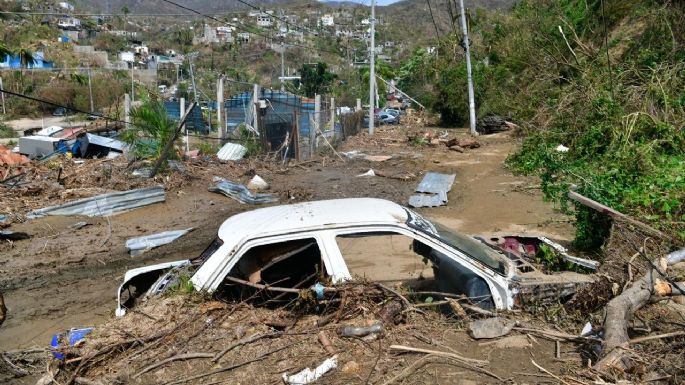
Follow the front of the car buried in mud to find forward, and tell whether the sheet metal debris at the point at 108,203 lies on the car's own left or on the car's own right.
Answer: on the car's own left

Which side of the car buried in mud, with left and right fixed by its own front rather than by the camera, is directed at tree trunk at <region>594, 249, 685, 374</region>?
front

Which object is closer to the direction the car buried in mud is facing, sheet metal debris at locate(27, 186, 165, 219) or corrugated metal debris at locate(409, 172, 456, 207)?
the corrugated metal debris

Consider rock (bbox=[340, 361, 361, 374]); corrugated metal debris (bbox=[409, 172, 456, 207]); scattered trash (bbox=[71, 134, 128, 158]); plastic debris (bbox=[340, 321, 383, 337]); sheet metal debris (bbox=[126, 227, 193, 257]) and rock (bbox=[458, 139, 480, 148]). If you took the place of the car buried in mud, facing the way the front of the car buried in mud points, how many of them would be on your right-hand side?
2

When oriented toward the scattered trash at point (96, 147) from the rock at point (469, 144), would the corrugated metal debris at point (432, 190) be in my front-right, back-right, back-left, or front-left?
front-left

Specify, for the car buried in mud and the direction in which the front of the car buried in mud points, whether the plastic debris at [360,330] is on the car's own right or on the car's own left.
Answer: on the car's own right

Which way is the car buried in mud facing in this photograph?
to the viewer's right

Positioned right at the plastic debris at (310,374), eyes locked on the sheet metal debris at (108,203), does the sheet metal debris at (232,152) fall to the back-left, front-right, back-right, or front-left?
front-right

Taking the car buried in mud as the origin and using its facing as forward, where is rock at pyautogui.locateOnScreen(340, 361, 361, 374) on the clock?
The rock is roughly at 3 o'clock from the car buried in mud.

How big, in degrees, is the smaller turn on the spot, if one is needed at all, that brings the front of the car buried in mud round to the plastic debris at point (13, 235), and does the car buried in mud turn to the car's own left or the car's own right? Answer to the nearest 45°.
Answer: approximately 135° to the car's own left

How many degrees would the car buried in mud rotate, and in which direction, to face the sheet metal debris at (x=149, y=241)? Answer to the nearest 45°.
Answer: approximately 135° to its left

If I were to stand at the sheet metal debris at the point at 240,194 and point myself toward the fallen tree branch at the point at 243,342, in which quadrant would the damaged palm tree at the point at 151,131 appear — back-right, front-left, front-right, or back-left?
back-right

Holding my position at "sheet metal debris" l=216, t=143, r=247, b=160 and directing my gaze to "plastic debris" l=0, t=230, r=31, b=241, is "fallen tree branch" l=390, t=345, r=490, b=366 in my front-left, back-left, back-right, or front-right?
front-left
